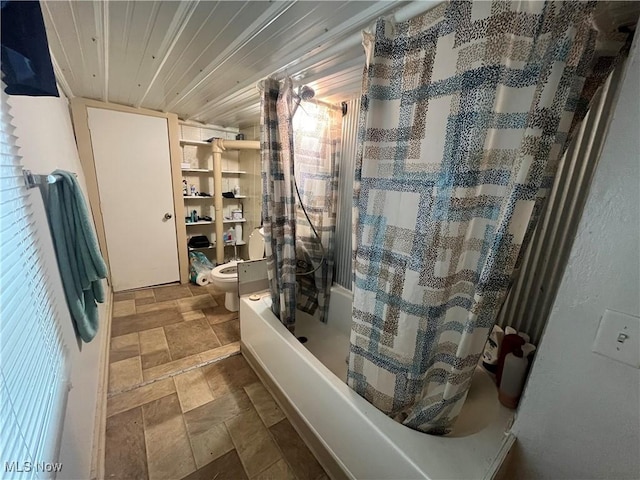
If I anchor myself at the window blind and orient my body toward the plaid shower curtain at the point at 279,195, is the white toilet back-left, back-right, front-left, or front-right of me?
front-left

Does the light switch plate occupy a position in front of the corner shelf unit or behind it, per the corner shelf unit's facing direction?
in front

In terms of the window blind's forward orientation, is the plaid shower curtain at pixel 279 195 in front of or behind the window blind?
in front

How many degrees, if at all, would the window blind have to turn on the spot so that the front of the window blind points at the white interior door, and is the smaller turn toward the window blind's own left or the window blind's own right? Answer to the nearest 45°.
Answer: approximately 90° to the window blind's own left

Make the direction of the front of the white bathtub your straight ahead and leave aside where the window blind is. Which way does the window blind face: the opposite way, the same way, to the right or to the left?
the opposite way

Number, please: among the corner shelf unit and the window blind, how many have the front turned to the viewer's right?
1

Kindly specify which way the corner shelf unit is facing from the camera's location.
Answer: facing the viewer

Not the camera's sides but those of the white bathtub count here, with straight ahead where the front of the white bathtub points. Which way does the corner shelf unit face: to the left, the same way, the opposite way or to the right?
to the left

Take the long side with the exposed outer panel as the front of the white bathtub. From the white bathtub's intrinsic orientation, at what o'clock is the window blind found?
The window blind is roughly at 12 o'clock from the white bathtub.

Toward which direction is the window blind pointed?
to the viewer's right

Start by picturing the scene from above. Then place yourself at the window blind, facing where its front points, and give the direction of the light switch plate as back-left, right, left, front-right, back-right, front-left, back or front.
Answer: front-right

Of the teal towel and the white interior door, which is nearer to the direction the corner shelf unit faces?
the teal towel

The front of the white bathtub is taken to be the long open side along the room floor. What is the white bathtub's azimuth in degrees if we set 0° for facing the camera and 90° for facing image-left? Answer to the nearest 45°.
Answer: approximately 45°

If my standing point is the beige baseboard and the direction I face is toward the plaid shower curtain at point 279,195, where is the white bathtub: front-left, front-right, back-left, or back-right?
front-right
